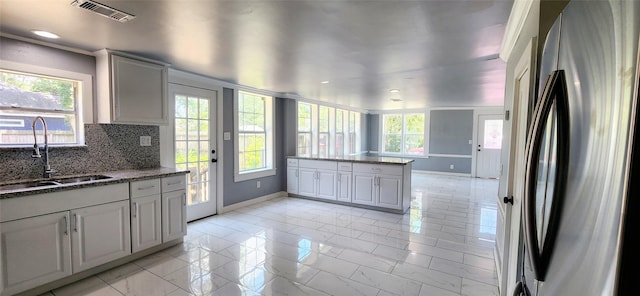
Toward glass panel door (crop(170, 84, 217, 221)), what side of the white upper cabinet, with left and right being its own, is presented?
left

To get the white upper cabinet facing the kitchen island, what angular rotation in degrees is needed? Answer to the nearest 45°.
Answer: approximately 45° to its left

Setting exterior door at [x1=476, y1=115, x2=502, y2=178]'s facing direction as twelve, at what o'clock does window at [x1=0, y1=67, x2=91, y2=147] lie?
The window is roughly at 1 o'clock from the exterior door.

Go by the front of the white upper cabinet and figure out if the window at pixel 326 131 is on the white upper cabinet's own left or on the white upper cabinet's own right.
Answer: on the white upper cabinet's own left

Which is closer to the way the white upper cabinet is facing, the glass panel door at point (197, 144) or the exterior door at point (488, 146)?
the exterior door

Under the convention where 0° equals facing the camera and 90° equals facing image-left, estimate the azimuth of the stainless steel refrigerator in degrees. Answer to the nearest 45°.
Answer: approximately 45°

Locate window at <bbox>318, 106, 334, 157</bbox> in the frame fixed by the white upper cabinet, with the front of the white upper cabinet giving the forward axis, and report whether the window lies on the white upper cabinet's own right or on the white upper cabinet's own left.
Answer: on the white upper cabinet's own left

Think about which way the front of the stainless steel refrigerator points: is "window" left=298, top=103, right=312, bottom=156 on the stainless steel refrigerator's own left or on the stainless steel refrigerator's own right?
on the stainless steel refrigerator's own right

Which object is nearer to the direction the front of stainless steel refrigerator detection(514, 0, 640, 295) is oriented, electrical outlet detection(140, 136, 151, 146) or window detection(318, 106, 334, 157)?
the electrical outlet

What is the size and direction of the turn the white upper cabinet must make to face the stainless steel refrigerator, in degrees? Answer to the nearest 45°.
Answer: approximately 45° to its right

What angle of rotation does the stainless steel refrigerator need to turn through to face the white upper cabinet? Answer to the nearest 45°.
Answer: approximately 45° to its right

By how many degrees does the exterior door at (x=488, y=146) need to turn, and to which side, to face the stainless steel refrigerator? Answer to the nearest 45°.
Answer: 0° — it already faces it

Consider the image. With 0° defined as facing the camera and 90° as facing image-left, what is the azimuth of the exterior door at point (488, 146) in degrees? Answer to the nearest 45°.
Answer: approximately 0°
